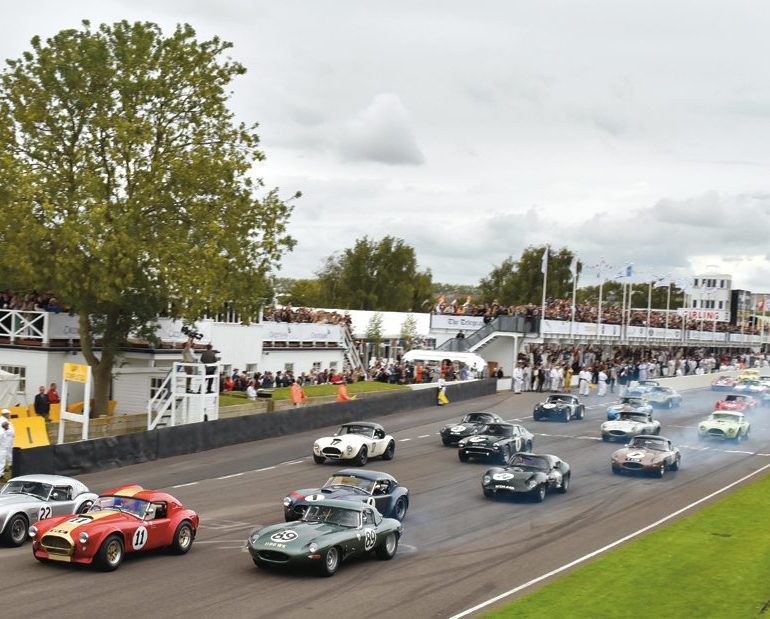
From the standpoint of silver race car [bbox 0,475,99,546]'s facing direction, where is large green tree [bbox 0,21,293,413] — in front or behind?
behind

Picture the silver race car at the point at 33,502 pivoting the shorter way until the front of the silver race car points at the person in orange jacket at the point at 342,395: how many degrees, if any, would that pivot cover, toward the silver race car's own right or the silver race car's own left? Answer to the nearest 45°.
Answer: approximately 180°

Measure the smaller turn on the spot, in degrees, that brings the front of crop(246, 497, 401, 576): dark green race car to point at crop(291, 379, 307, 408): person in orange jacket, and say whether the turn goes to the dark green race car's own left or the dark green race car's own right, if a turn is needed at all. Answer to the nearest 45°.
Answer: approximately 135° to the dark green race car's own right

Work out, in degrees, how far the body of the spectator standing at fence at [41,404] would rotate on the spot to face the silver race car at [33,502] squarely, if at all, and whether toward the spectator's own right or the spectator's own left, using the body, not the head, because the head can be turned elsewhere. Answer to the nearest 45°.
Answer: approximately 45° to the spectator's own right

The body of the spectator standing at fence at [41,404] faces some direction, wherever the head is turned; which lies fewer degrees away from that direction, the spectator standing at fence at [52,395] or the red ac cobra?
the red ac cobra

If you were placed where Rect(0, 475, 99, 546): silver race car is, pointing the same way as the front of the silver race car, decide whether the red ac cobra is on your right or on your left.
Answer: on your left

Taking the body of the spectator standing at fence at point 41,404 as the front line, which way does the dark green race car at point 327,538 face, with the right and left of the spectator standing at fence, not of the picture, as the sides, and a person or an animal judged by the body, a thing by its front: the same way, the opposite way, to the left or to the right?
to the right

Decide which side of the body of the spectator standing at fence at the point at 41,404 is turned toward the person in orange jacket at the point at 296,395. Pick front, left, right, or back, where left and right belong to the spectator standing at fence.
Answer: left

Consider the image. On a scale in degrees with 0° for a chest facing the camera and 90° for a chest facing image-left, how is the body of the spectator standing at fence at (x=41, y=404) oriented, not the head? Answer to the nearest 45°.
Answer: approximately 315°

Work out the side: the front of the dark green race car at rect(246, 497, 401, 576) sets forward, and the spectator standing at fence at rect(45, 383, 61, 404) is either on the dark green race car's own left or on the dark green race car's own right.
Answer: on the dark green race car's own right

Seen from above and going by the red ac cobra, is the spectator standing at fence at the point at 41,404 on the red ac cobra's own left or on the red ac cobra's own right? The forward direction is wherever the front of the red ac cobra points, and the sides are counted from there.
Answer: on the red ac cobra's own right

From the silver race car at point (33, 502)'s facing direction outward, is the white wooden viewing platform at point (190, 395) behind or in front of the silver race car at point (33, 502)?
behind

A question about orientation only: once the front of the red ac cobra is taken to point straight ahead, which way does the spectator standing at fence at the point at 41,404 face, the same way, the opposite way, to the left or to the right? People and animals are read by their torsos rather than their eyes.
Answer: to the left

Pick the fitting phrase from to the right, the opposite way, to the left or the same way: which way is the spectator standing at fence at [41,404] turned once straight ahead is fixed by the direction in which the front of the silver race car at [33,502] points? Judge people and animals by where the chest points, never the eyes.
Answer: to the left
